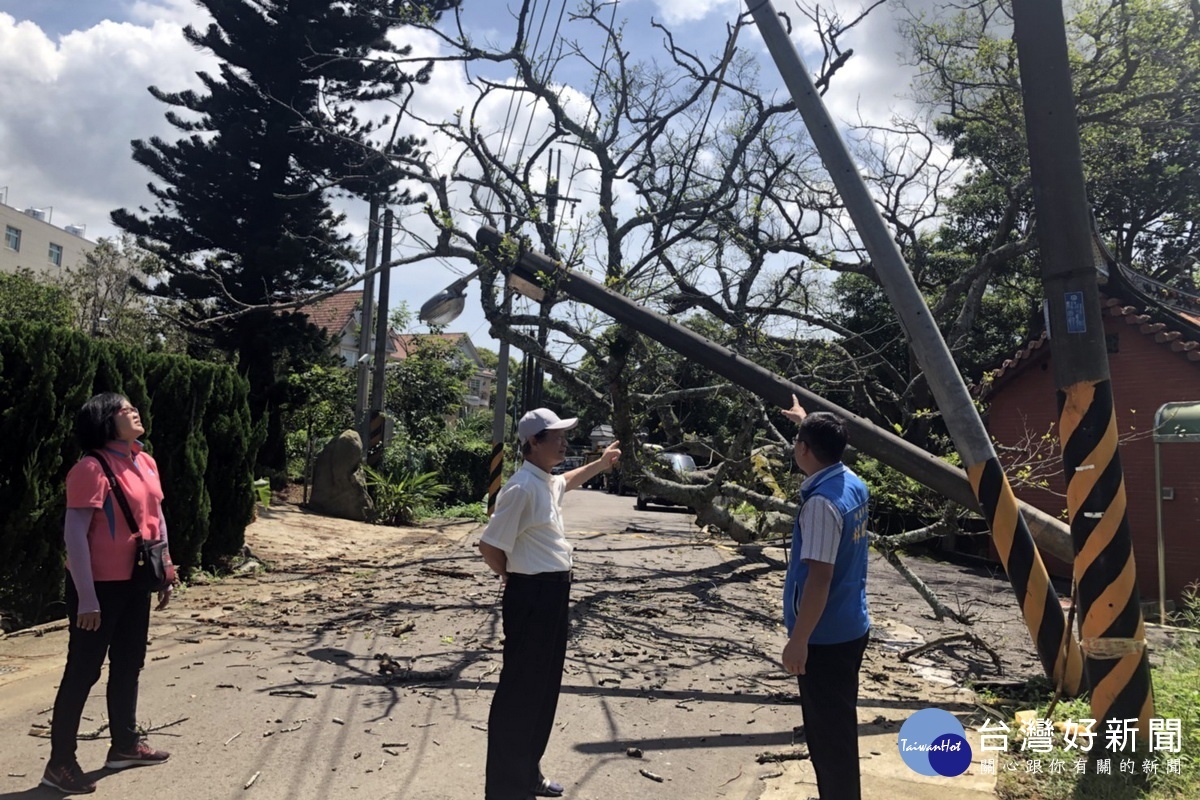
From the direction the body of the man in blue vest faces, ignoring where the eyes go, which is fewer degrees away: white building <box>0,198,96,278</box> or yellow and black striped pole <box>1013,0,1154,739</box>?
the white building

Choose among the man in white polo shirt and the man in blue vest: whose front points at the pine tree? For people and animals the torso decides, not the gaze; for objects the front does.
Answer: the man in blue vest

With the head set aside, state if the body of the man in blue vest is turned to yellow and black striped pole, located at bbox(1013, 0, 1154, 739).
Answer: no

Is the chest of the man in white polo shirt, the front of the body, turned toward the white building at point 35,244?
no

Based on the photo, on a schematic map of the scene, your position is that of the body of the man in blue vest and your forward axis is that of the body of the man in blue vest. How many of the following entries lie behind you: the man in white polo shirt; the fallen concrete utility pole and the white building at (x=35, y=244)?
0

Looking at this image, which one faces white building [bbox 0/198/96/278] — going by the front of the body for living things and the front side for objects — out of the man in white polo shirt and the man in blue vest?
the man in blue vest

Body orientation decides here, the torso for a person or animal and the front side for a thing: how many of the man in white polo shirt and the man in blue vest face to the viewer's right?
1

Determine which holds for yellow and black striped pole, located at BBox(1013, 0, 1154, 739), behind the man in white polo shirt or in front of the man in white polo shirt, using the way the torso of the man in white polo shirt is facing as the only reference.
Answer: in front

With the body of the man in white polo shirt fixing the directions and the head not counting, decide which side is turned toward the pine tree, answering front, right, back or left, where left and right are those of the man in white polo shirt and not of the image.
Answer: left

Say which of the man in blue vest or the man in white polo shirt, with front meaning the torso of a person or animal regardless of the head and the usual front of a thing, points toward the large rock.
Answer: the man in blue vest

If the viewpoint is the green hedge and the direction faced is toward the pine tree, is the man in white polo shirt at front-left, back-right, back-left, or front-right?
back-right

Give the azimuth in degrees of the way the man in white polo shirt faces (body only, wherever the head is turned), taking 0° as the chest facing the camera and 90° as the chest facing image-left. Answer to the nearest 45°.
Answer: approximately 270°

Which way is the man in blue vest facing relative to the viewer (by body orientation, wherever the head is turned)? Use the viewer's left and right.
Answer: facing away from the viewer and to the left of the viewer

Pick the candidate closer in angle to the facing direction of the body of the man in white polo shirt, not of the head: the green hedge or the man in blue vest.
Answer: the man in blue vest

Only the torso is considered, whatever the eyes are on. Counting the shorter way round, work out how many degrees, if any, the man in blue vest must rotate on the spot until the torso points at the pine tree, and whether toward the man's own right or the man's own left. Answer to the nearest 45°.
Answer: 0° — they already face it
